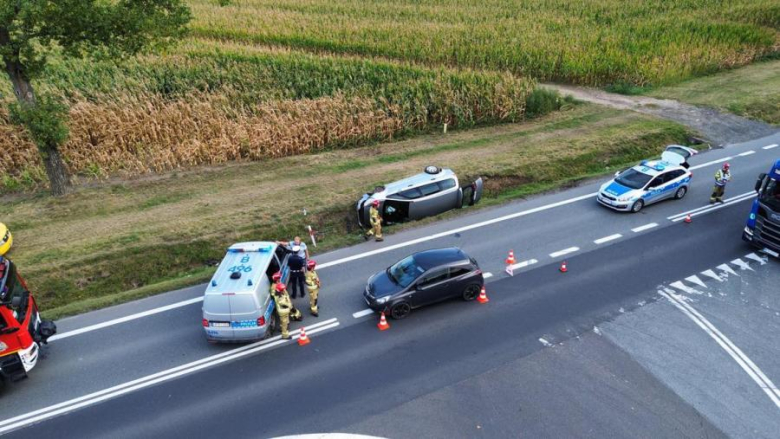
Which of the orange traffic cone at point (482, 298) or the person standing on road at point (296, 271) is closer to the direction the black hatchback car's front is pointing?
the person standing on road

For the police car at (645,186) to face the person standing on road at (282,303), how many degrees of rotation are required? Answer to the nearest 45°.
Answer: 0° — it already faces them

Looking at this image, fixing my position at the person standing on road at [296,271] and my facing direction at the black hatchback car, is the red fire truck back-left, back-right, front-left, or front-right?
back-right

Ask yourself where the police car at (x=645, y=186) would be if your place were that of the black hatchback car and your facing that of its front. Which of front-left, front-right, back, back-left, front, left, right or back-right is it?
back

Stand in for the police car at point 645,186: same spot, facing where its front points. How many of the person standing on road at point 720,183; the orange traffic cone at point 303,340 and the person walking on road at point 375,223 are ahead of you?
2

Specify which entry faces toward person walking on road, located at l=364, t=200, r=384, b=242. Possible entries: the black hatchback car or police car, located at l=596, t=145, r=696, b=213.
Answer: the police car

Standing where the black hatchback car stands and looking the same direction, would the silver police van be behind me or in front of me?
in front

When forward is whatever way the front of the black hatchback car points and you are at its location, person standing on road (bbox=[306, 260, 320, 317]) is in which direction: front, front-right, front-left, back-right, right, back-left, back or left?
front-right

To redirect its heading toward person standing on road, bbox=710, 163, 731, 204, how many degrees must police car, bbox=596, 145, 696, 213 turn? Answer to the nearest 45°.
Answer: approximately 135° to its left

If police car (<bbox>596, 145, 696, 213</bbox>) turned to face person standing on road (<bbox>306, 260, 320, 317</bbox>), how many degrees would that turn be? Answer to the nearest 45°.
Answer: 0° — it already faces them

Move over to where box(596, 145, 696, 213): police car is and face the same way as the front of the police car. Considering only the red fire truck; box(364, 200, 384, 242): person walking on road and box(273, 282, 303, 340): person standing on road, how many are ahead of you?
3

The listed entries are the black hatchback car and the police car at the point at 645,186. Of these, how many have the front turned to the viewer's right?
0

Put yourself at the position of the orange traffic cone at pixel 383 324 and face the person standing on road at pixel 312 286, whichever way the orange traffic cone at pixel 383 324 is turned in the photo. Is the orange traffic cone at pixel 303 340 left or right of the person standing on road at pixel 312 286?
left

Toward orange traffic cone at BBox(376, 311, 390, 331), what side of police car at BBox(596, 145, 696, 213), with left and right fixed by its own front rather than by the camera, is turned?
front

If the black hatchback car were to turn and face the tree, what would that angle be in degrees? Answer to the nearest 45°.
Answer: approximately 90° to its right

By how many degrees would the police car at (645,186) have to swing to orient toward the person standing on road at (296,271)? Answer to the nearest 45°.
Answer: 0° — it already faces them

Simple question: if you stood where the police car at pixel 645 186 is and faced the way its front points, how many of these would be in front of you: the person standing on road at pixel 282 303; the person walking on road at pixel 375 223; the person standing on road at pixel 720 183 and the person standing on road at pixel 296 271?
3
